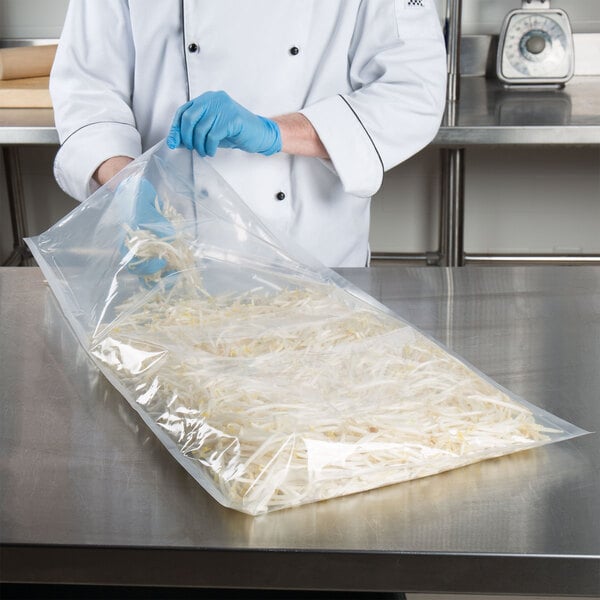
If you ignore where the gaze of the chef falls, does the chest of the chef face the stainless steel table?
yes

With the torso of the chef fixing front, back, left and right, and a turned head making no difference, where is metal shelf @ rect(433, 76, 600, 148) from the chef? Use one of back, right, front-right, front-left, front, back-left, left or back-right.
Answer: back-left

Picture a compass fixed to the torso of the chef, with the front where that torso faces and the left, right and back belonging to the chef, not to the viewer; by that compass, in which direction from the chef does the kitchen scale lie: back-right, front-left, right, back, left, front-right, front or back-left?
back-left

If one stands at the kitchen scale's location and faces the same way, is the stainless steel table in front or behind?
in front

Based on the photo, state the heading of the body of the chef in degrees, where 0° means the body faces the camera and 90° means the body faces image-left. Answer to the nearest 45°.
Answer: approximately 0°

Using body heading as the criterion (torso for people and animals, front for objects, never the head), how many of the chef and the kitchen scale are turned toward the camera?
2

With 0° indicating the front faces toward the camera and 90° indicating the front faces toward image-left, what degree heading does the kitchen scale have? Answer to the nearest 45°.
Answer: approximately 0°

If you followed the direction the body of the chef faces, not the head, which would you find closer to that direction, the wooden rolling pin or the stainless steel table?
the stainless steel table

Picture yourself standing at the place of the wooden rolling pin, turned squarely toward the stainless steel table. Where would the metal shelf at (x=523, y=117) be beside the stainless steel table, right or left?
left
